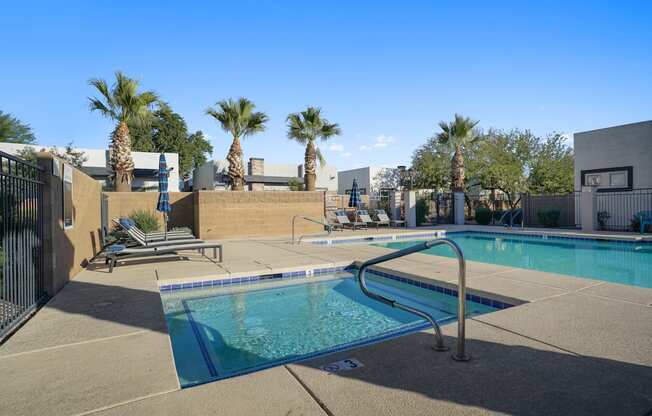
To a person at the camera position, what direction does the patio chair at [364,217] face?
facing the viewer and to the right of the viewer

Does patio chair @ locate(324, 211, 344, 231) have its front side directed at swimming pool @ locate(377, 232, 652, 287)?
yes

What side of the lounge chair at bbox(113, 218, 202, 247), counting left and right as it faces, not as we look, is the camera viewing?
right

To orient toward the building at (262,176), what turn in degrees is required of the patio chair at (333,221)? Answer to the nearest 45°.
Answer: approximately 180°

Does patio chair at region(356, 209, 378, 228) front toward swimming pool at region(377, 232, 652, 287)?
yes

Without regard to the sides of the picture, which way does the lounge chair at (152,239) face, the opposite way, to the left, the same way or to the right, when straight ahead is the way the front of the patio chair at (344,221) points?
to the left

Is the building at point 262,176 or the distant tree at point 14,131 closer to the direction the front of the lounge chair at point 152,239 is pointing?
the building

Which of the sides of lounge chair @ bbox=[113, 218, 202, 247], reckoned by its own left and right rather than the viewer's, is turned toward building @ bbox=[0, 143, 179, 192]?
left

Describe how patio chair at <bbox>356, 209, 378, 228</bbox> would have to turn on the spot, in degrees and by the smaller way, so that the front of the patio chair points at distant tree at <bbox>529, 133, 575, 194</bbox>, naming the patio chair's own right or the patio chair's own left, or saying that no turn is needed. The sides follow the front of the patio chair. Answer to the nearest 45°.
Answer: approximately 90° to the patio chair's own left

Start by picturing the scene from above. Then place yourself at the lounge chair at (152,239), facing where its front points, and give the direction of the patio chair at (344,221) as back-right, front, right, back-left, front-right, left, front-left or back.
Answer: front-left

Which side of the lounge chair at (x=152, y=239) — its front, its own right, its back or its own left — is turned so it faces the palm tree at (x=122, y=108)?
left

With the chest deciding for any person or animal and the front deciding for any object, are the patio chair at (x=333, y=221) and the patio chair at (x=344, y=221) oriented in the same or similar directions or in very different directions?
same or similar directions

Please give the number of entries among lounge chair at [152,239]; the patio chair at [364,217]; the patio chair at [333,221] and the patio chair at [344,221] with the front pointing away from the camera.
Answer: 0

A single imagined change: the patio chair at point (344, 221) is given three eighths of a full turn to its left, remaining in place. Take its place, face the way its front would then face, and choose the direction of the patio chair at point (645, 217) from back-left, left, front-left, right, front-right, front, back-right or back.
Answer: right

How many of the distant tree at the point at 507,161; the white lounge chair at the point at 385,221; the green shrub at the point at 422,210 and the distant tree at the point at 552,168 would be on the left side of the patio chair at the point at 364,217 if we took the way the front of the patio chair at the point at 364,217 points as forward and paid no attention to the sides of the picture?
4

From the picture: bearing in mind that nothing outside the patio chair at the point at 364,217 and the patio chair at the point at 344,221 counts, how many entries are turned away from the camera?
0

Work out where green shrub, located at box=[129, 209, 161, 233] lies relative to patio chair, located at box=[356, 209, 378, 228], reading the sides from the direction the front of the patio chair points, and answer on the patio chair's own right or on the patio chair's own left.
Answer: on the patio chair's own right

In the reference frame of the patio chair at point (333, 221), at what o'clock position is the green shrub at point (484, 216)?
The green shrub is roughly at 10 o'clock from the patio chair.

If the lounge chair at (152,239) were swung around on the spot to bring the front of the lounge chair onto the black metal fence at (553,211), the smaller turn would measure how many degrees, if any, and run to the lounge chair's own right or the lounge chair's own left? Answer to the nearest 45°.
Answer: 0° — it already faces it
